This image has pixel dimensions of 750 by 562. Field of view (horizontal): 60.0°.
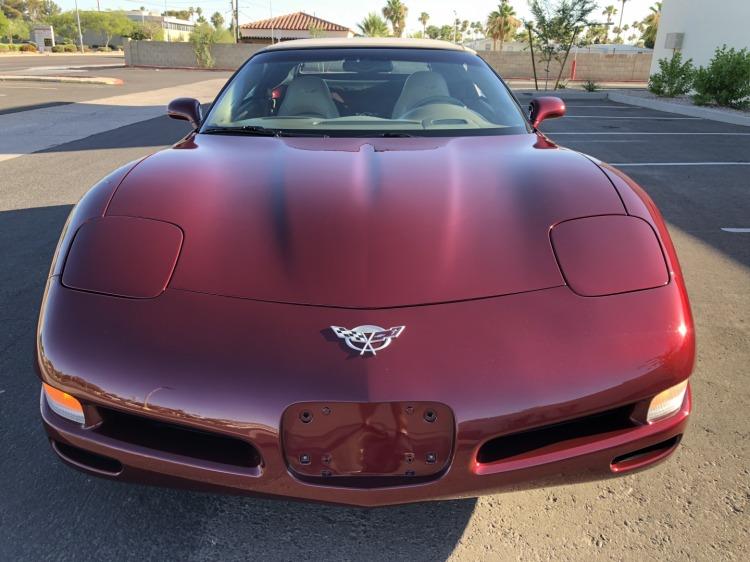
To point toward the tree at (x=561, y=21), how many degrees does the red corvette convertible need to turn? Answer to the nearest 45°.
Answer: approximately 180°

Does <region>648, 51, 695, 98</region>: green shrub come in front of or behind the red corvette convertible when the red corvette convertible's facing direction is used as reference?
behind

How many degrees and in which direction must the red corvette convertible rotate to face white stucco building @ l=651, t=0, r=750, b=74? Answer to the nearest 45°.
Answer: approximately 135° to its left

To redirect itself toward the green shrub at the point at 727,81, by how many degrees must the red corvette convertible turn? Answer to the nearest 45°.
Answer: approximately 135° to its left

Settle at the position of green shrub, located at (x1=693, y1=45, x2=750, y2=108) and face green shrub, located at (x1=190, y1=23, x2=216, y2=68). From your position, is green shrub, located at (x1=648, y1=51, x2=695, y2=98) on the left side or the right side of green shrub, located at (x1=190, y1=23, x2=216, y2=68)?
right

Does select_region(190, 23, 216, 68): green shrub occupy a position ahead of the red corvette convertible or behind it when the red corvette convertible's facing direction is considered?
behind

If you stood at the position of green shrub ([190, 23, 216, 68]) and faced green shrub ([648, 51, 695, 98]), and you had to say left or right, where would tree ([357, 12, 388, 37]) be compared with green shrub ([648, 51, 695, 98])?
left

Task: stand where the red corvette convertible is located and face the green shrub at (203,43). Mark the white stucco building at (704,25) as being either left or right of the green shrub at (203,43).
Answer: right

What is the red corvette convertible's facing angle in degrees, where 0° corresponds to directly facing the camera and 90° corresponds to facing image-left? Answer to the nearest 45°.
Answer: approximately 0°

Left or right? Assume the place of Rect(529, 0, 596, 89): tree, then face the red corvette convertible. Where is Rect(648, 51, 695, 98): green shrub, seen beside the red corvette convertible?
left

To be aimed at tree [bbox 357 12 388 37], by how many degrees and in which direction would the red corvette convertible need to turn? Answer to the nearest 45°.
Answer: approximately 180°
